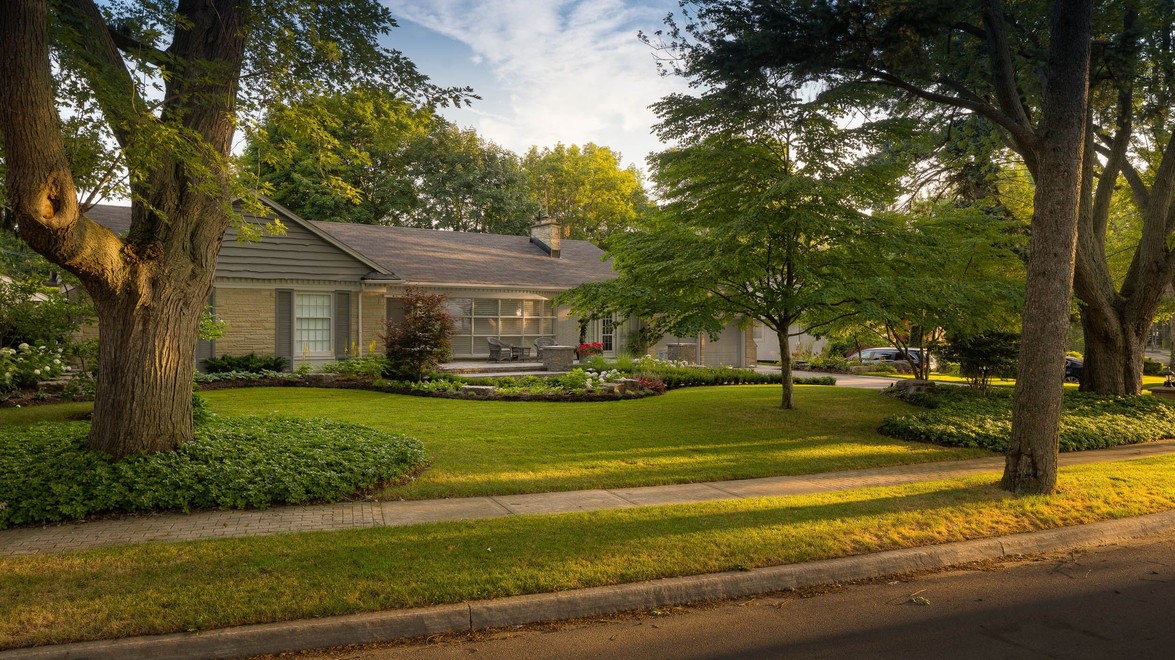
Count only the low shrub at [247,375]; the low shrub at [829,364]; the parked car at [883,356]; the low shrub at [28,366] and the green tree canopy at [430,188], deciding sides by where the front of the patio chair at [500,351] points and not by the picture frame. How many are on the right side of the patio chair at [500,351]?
2

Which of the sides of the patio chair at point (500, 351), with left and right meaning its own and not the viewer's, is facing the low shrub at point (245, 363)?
right

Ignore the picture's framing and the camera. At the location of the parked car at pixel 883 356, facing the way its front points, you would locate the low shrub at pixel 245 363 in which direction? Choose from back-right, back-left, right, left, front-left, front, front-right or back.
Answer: front-left

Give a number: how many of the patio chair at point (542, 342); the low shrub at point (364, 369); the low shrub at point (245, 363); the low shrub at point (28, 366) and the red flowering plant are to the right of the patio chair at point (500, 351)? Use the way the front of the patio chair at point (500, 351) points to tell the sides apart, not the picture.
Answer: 3

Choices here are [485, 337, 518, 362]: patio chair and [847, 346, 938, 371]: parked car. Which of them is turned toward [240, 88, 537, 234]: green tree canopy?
the parked car

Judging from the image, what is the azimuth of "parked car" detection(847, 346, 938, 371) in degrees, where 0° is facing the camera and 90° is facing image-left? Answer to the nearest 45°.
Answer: approximately 90°

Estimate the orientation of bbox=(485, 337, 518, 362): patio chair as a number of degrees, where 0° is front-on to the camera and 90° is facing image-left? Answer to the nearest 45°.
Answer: approximately 315°

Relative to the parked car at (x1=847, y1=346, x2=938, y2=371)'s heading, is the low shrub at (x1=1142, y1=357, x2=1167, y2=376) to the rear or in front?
to the rear

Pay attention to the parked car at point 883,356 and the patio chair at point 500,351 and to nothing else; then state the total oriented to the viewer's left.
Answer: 1

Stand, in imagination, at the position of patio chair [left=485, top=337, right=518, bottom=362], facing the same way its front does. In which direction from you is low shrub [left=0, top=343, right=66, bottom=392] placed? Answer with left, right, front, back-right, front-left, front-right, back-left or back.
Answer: right

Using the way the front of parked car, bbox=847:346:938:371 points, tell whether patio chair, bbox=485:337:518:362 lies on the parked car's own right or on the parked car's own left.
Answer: on the parked car's own left
